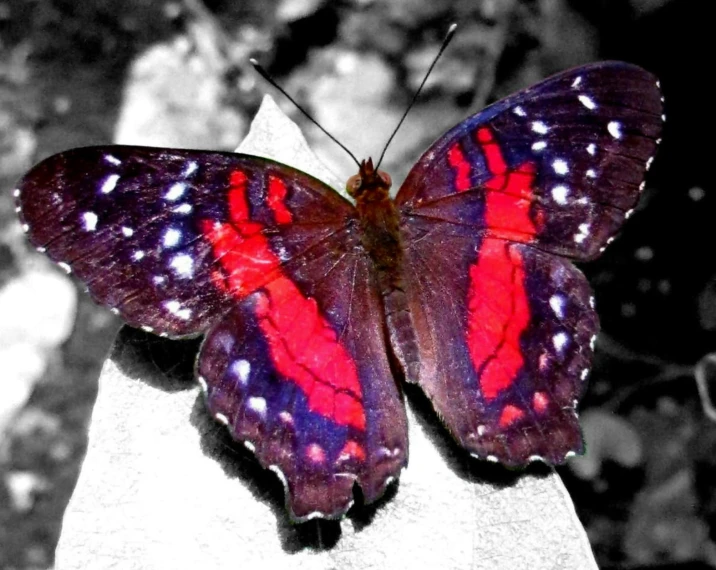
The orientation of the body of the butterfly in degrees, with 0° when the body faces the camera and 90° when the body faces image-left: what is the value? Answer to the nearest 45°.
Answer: approximately 180°
